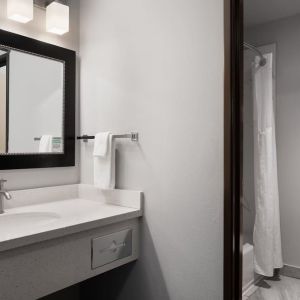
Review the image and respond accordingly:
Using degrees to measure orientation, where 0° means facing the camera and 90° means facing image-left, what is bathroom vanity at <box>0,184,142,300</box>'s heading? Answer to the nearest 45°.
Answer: approximately 315°

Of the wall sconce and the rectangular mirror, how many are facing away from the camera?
0

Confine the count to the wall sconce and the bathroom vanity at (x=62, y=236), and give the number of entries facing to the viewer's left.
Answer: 0

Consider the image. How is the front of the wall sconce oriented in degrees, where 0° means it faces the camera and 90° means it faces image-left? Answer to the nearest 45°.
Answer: approximately 315°

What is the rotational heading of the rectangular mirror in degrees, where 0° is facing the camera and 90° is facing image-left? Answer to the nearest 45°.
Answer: approximately 315°

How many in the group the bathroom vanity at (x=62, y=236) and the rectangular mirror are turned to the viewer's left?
0
